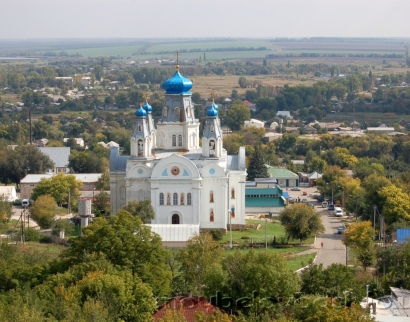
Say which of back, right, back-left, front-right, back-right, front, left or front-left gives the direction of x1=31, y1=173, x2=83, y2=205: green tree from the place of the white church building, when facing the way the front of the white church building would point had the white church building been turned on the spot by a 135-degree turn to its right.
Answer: front

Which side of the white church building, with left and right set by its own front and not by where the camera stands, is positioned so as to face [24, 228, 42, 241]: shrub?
right

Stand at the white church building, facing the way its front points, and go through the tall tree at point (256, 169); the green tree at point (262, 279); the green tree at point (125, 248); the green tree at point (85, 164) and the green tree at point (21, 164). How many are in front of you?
2

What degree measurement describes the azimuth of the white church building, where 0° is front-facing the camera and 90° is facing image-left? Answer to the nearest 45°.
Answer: approximately 0°

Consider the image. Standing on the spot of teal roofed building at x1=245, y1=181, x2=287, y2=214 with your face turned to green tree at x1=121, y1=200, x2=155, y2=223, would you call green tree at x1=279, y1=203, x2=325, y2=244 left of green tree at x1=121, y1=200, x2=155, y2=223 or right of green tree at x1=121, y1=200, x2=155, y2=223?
left

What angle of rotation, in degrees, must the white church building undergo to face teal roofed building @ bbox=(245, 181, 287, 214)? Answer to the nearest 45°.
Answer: approximately 135° to its left

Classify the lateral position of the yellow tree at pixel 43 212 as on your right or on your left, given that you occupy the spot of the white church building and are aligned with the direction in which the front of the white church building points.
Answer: on your right

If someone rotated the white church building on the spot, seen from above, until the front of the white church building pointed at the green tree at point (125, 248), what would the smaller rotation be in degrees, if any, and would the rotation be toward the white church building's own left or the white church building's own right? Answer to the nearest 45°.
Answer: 0° — it already faces it

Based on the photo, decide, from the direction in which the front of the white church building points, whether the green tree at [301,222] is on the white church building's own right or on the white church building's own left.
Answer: on the white church building's own left

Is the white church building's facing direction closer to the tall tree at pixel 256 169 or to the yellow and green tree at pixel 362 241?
the yellow and green tree

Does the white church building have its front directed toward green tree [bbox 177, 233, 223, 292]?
yes
